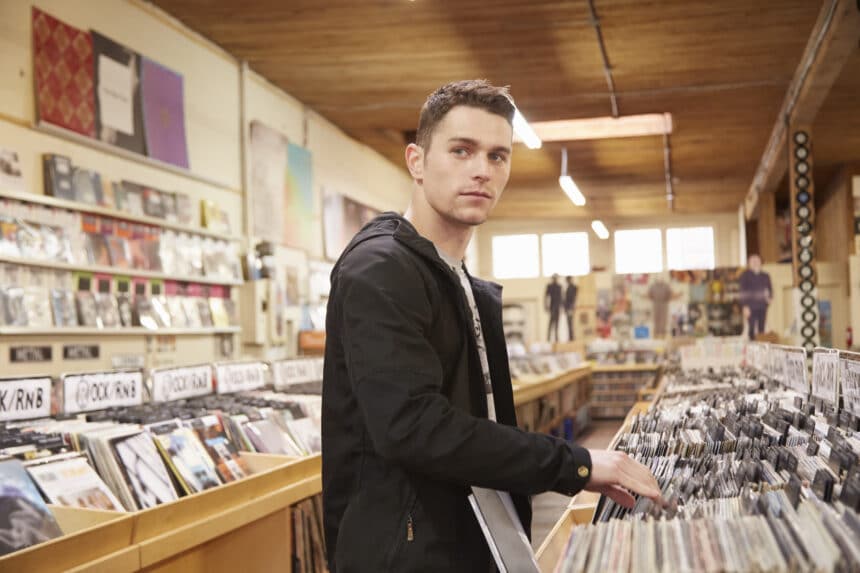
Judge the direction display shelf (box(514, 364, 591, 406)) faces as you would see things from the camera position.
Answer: facing the viewer and to the right of the viewer

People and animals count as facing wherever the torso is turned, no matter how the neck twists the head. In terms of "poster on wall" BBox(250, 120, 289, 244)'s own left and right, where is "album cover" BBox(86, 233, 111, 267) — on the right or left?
on its right

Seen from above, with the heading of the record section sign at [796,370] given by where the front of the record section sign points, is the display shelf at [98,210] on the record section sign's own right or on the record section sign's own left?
on the record section sign's own right

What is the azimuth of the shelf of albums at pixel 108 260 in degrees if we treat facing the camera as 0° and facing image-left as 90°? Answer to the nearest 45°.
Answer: approximately 315°

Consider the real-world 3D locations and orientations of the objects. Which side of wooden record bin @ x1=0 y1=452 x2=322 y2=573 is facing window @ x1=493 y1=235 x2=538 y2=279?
left

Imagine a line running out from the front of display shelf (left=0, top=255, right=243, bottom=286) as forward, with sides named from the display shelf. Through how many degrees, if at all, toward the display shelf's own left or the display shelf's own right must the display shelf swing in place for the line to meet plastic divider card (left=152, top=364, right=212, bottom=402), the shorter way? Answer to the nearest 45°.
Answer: approximately 45° to the display shelf's own right

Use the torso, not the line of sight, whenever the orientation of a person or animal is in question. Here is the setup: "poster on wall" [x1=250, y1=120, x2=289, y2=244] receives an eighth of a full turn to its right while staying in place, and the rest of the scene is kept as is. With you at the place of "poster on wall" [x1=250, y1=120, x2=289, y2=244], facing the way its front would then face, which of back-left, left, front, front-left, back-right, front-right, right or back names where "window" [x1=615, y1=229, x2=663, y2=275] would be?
back-left

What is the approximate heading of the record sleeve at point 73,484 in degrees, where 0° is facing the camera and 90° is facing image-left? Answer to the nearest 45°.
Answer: approximately 315°

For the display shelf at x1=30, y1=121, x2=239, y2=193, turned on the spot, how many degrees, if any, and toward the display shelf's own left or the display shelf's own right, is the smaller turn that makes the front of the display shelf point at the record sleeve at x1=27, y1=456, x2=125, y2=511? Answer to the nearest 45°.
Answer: approximately 45° to the display shelf's own right

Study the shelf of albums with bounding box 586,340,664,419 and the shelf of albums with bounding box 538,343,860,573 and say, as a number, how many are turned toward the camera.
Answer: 1

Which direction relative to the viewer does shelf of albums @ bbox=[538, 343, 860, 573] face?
to the viewer's left

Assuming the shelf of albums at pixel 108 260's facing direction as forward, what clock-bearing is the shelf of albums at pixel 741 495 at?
the shelf of albums at pixel 741 495 is roughly at 1 o'clock from the shelf of albums at pixel 108 260.

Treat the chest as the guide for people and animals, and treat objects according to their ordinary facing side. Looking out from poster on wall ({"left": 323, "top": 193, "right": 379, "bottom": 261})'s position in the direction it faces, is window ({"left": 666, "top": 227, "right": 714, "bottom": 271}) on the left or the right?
on its left
